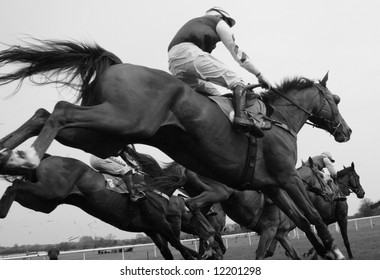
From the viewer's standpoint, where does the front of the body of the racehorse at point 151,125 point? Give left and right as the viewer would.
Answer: facing to the right of the viewer

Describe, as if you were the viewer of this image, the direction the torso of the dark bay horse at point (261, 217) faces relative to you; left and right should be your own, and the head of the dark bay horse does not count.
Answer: facing to the right of the viewer

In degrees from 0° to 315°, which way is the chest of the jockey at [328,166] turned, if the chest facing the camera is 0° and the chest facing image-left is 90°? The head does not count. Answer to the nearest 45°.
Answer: approximately 270°

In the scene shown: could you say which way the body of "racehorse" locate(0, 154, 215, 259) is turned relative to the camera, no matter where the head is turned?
to the viewer's right

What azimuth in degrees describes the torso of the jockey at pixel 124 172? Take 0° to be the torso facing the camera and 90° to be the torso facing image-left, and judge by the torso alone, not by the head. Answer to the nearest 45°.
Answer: approximately 270°

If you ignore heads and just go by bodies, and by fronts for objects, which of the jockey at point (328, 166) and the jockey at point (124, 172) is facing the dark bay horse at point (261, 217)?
the jockey at point (124, 172)

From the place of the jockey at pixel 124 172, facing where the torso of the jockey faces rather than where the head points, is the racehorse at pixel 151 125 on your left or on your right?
on your right

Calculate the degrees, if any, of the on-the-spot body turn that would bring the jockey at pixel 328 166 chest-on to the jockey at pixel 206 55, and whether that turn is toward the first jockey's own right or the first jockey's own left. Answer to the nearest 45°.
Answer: approximately 90° to the first jockey's own right

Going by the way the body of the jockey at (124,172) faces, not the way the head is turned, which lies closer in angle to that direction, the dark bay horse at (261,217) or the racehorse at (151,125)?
the dark bay horse

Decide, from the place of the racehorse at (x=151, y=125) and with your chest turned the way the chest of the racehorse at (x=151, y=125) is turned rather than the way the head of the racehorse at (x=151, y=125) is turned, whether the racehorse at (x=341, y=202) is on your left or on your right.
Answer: on your left

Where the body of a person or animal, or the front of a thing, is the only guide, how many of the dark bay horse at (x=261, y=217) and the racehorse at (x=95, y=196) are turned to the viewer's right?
2
